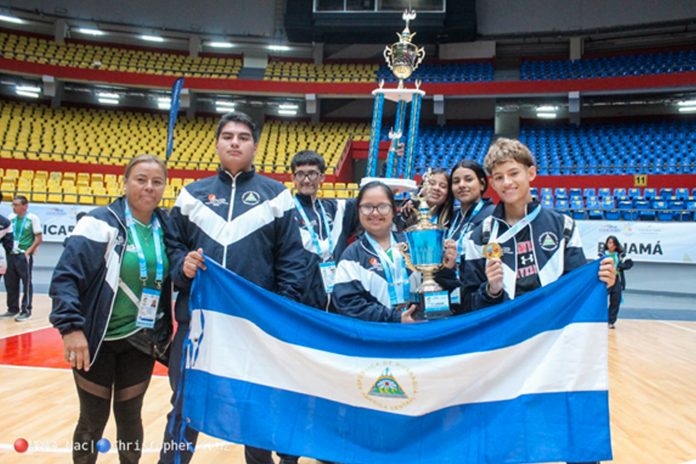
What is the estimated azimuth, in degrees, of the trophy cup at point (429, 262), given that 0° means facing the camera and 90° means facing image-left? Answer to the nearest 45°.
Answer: approximately 0°

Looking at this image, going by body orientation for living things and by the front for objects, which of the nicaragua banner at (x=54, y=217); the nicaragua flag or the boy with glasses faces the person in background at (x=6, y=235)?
the nicaragua banner

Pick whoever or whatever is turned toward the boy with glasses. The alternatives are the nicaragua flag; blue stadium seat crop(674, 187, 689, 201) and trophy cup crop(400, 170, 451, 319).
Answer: the blue stadium seat

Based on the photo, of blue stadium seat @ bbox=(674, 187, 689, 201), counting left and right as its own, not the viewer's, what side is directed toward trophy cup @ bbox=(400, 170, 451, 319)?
front

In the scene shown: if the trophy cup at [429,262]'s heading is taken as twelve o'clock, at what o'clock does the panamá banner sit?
The panamá banner is roughly at 7 o'clock from the trophy cup.

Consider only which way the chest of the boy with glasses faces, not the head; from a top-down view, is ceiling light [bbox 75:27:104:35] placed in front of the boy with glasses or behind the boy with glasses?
behind

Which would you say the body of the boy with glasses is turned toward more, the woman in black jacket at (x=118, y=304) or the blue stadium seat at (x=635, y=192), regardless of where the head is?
the woman in black jacket

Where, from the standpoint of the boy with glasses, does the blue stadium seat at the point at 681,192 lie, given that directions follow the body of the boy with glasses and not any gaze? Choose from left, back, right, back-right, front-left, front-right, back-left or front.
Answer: back-left

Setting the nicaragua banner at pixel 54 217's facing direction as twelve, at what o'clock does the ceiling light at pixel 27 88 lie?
The ceiling light is roughly at 6 o'clock from the nicaragua banner.

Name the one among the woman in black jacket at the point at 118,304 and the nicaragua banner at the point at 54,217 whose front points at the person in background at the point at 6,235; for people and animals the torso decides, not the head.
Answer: the nicaragua banner

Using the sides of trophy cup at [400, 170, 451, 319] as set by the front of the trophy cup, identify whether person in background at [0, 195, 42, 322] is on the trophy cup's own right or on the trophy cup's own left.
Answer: on the trophy cup's own right
